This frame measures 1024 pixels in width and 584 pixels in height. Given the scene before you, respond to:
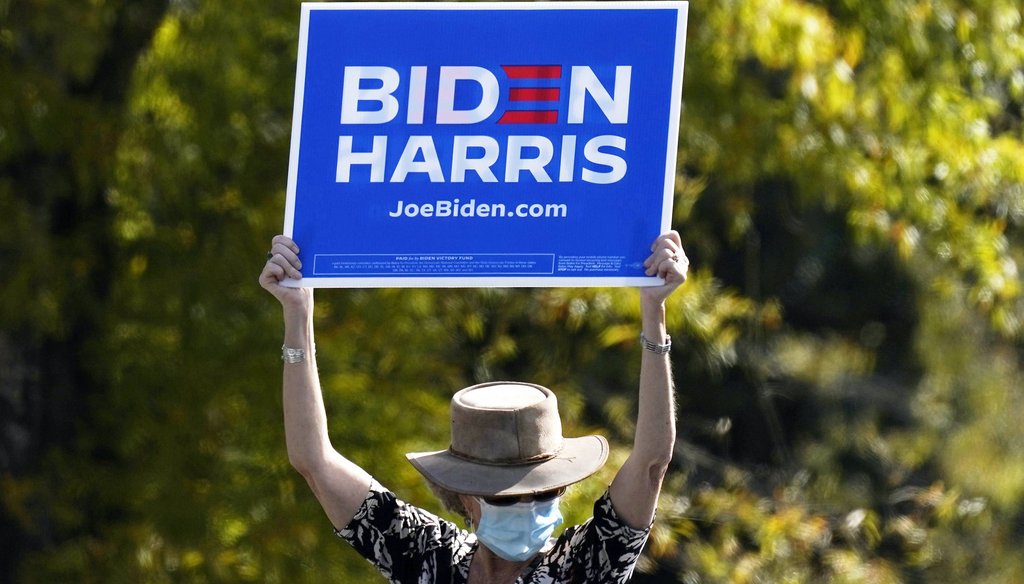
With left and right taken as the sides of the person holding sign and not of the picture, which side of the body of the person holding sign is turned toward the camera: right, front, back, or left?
front

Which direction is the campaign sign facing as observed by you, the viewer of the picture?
facing the viewer
